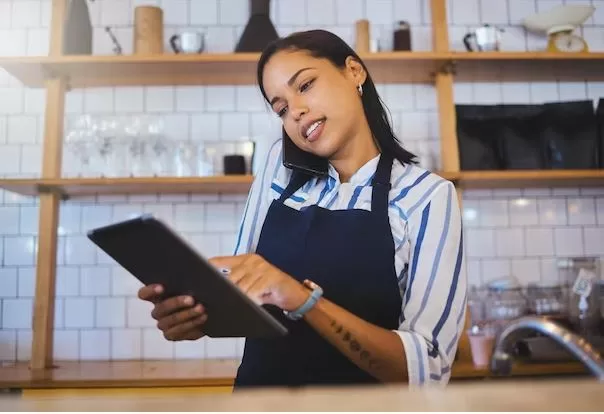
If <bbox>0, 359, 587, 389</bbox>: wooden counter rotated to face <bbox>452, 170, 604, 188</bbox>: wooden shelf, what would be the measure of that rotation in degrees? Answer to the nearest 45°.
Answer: approximately 90° to its left

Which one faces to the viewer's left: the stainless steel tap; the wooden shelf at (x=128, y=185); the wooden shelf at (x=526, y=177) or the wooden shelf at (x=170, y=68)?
the stainless steel tap

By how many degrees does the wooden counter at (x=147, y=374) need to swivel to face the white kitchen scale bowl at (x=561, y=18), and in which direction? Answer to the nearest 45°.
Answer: approximately 90° to its left

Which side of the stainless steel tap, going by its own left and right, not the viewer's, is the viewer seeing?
left
